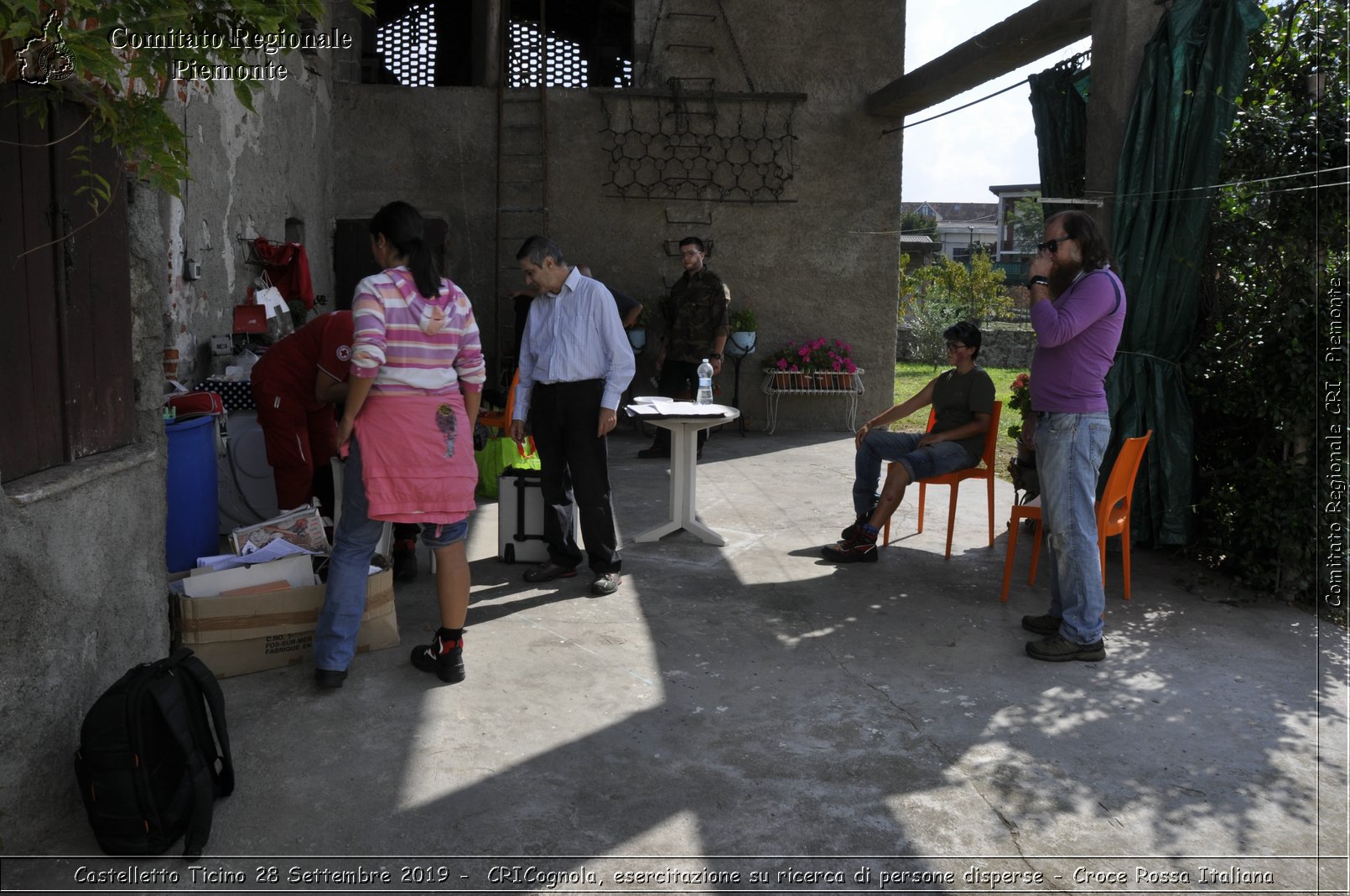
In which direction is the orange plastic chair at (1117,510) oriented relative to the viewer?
to the viewer's left

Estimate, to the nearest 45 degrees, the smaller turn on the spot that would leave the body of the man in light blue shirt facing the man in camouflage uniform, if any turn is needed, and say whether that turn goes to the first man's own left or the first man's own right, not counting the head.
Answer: approximately 135° to the first man's own right

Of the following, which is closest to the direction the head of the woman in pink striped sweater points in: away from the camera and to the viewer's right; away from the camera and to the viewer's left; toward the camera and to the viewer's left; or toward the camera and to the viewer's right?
away from the camera and to the viewer's left

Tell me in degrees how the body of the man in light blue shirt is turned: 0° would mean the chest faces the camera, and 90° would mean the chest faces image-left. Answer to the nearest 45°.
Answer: approximately 45°

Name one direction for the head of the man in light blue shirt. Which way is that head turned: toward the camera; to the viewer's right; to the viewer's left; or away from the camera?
to the viewer's left

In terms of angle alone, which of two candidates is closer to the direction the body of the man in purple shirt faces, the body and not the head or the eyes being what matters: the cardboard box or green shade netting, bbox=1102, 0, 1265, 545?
the cardboard box
